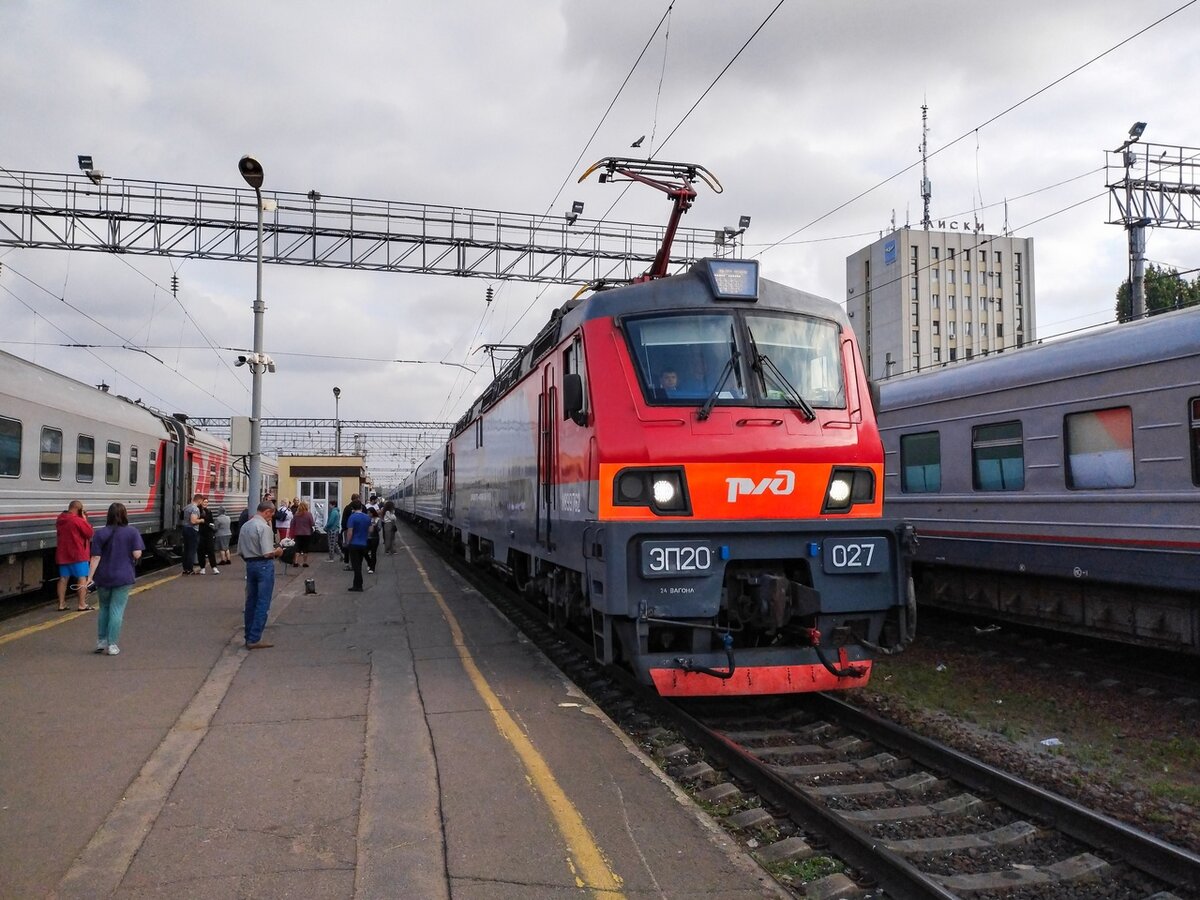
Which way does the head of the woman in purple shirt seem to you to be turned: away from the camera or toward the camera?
away from the camera

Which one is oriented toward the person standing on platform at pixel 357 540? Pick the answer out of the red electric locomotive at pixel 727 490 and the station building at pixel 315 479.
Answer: the station building

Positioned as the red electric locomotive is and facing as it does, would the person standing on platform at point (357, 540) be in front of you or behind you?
behind

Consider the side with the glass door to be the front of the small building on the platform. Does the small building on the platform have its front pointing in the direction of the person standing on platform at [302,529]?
yes

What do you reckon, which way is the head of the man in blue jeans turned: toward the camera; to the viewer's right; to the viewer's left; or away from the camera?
to the viewer's right

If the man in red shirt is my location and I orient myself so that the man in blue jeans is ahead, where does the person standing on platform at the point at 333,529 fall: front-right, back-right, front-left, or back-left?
back-left

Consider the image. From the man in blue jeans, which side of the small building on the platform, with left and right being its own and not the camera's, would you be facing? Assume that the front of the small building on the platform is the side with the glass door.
front

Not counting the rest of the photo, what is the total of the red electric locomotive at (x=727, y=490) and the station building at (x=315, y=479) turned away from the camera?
0

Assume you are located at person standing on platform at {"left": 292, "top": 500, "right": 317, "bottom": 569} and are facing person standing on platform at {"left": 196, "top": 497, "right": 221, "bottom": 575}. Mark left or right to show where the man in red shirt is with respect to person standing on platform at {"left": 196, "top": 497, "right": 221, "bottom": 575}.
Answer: left

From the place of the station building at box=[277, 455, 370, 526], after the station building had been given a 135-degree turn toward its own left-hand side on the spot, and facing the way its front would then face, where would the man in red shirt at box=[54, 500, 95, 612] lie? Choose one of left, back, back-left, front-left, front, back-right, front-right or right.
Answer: back-right

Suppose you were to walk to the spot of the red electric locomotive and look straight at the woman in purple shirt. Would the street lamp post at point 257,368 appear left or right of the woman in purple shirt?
right
